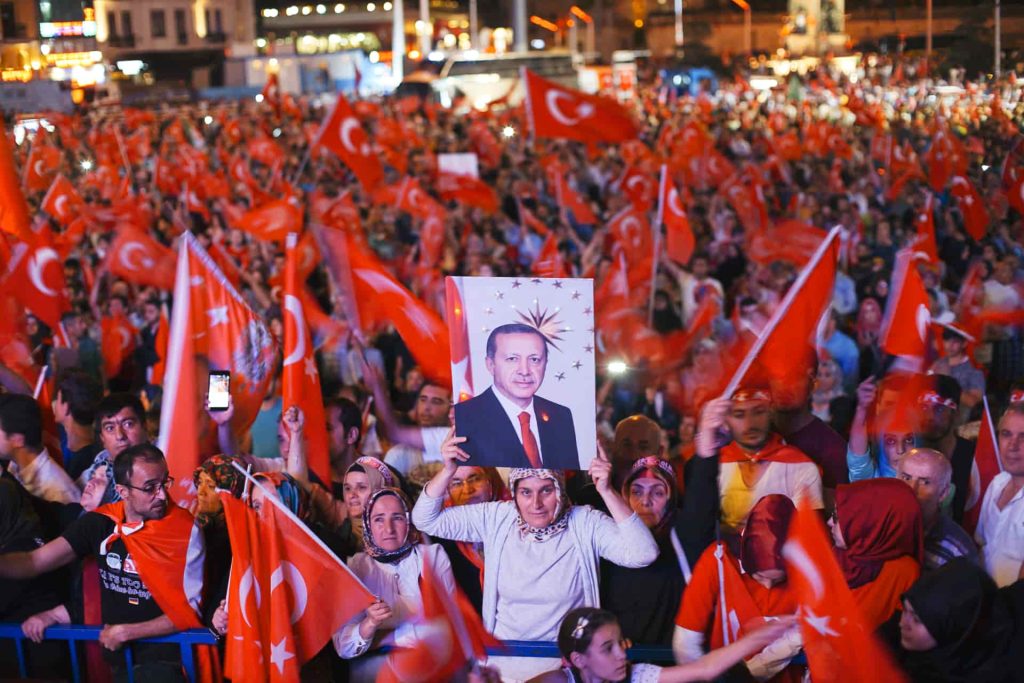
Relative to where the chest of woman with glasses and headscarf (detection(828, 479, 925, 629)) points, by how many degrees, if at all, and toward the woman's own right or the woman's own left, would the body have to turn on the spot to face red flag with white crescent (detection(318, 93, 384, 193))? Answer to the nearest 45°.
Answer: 0° — they already face it

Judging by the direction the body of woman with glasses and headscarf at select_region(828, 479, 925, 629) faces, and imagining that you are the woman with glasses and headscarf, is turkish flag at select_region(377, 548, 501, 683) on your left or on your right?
on your left

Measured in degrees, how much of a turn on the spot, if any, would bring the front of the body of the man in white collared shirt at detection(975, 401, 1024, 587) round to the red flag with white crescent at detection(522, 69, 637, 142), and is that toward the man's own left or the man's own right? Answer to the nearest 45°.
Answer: approximately 90° to the man's own right

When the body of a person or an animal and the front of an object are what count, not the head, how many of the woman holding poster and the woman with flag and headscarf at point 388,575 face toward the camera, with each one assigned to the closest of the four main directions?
2

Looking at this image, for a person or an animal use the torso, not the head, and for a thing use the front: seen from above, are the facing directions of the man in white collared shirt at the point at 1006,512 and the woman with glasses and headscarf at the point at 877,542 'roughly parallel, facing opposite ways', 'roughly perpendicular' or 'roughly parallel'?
roughly perpendicular

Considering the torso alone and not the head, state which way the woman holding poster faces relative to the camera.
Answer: toward the camera

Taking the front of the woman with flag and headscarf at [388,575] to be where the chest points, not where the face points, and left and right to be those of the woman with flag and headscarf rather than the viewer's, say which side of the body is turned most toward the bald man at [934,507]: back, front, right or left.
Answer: left

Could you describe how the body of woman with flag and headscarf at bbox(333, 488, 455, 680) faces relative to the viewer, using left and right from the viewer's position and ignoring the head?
facing the viewer

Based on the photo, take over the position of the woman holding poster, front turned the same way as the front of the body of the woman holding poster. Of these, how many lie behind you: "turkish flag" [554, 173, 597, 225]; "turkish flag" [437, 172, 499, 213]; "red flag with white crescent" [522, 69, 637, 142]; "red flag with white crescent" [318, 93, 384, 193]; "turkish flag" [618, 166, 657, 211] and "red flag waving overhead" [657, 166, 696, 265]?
6

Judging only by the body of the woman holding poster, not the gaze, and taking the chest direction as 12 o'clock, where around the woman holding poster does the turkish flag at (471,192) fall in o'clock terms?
The turkish flag is roughly at 6 o'clock from the woman holding poster.

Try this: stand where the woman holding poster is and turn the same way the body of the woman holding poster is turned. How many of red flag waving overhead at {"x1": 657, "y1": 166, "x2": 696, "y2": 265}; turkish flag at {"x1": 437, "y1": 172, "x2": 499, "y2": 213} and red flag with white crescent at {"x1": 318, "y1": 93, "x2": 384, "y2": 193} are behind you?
3
